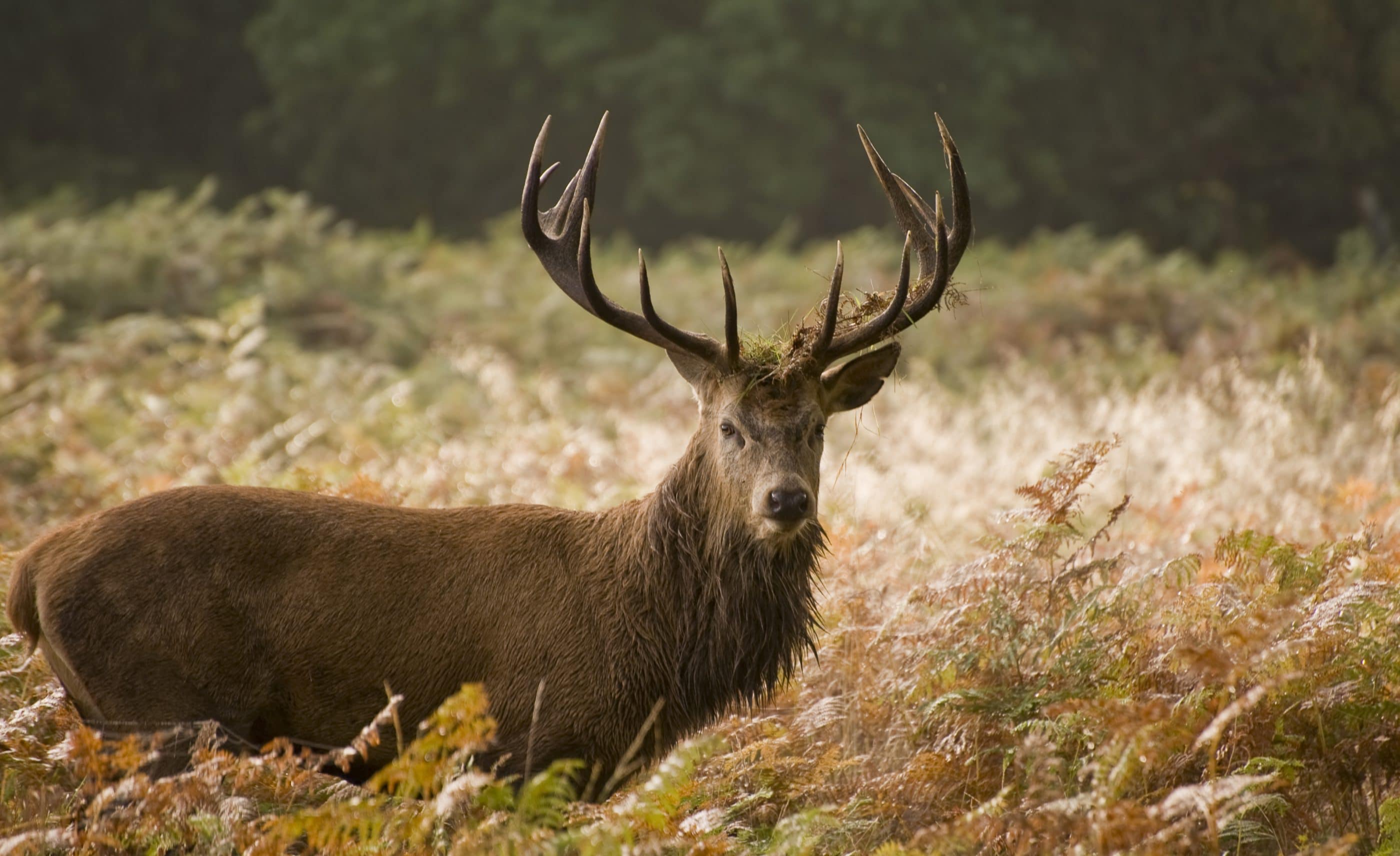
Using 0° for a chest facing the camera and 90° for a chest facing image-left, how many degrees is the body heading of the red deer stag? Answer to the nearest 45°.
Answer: approximately 270°

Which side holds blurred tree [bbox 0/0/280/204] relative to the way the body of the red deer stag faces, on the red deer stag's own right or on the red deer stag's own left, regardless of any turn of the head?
on the red deer stag's own left
